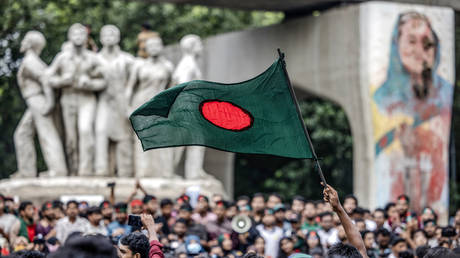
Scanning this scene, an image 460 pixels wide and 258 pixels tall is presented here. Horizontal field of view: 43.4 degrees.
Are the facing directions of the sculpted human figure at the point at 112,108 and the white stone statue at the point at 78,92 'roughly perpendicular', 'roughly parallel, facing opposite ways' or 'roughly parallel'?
roughly parallel

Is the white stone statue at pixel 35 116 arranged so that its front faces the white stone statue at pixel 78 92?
no

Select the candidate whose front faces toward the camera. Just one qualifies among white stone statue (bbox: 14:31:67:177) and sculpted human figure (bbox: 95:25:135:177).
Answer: the sculpted human figure

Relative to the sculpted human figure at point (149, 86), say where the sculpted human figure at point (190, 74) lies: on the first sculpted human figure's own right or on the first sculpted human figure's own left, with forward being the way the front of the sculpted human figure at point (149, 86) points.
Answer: on the first sculpted human figure's own left

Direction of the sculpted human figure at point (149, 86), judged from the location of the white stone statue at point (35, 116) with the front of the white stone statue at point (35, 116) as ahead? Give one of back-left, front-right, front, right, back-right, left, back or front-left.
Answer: back

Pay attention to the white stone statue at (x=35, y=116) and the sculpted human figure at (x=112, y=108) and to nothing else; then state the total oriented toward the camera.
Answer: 1

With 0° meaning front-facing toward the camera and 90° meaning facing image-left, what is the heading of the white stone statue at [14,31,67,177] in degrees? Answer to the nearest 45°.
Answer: approximately 90°

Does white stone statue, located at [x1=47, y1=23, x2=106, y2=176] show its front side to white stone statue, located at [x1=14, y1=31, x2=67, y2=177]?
no

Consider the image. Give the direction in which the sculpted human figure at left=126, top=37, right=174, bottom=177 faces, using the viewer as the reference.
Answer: facing the viewer

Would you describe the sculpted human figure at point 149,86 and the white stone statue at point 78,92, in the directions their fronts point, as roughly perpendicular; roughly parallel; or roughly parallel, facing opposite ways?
roughly parallel

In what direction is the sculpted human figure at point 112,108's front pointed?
toward the camera
